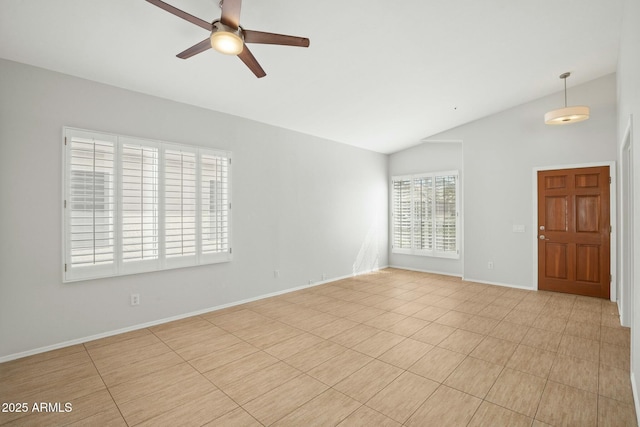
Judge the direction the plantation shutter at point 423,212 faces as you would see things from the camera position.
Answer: facing the viewer and to the left of the viewer

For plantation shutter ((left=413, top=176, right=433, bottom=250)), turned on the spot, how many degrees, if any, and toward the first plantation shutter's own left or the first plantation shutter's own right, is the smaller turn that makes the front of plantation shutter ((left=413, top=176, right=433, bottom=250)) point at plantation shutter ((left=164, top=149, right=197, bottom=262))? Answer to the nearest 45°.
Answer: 0° — it already faces it

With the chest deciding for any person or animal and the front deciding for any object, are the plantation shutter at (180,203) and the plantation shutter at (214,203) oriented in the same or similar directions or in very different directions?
same or similar directions

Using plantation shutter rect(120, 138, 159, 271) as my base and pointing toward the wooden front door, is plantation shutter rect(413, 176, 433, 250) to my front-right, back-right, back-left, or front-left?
front-left

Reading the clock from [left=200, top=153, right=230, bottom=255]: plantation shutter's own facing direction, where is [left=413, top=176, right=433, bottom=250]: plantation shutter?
[left=413, top=176, right=433, bottom=250]: plantation shutter is roughly at 10 o'clock from [left=200, top=153, right=230, bottom=255]: plantation shutter.

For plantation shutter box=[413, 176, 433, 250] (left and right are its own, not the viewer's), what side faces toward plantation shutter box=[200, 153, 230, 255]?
front

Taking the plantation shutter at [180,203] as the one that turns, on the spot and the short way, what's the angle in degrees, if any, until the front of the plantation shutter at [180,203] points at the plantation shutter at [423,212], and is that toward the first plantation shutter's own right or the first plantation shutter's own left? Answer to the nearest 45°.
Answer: approximately 45° to the first plantation shutter's own left

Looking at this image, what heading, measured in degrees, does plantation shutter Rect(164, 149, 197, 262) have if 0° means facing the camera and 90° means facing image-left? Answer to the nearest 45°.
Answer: approximately 315°

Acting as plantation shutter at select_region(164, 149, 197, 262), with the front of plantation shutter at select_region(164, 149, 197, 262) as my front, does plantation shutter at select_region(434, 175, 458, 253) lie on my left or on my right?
on my left

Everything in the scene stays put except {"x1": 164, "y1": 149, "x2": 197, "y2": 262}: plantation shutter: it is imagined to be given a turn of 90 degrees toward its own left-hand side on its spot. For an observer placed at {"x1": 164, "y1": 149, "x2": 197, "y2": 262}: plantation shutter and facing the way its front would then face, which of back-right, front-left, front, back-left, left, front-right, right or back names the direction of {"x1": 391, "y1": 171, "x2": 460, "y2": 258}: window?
front-right

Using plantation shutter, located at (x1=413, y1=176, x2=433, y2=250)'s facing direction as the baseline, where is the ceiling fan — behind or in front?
in front

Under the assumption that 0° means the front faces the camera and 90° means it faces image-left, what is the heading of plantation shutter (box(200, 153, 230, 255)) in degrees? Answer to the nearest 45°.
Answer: approximately 315°

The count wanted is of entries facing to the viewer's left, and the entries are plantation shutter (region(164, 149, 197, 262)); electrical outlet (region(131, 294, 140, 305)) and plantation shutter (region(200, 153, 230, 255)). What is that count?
0

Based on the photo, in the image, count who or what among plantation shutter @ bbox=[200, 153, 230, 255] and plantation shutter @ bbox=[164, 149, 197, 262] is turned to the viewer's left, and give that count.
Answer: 0

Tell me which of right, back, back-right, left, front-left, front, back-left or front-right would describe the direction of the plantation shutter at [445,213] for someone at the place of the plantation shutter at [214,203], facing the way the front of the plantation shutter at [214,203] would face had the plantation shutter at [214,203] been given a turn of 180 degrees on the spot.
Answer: back-right
